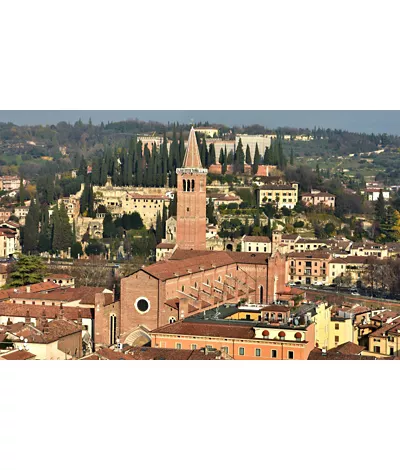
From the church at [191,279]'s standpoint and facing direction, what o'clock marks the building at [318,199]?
The building is roughly at 5 o'clock from the church.

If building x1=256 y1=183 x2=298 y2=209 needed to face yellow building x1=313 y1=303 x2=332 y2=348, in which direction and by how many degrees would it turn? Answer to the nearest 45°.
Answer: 0° — it already faces it

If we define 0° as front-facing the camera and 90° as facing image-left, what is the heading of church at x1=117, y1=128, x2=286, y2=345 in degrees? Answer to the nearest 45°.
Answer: approximately 45°

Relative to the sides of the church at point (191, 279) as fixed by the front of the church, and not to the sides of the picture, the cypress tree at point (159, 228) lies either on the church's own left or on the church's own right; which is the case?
on the church's own right

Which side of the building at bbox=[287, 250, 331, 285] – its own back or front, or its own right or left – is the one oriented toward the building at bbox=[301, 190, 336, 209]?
back

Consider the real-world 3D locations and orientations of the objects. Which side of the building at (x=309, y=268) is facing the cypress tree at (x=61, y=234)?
right

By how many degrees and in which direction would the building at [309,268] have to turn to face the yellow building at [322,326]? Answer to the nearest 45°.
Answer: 0° — it already faces it

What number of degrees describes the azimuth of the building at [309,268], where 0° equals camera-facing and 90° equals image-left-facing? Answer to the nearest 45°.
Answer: approximately 0°

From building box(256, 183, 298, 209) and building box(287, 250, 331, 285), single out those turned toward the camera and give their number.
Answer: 2

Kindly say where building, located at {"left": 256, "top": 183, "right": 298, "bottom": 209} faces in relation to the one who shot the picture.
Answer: facing the viewer

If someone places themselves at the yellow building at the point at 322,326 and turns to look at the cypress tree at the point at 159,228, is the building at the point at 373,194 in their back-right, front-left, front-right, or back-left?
front-right

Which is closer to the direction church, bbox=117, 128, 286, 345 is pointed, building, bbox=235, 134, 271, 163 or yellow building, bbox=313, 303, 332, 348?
the yellow building

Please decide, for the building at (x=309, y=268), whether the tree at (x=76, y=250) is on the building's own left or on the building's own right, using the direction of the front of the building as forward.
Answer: on the building's own right

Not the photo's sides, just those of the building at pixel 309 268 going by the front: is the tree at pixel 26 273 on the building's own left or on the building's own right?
on the building's own right

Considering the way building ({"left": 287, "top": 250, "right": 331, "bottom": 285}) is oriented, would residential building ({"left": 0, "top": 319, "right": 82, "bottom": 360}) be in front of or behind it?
in front

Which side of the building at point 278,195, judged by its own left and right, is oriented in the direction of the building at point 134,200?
right

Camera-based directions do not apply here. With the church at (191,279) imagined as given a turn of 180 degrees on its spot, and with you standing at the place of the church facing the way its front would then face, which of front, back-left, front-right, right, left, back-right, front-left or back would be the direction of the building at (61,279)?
left
